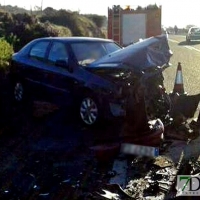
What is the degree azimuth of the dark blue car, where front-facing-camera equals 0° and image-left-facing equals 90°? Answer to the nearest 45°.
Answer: approximately 315°

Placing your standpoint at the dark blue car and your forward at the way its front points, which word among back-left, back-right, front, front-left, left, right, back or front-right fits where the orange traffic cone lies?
left

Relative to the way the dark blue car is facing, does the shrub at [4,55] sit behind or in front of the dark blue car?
behind

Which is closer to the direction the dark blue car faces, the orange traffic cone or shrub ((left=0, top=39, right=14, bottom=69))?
the orange traffic cone
